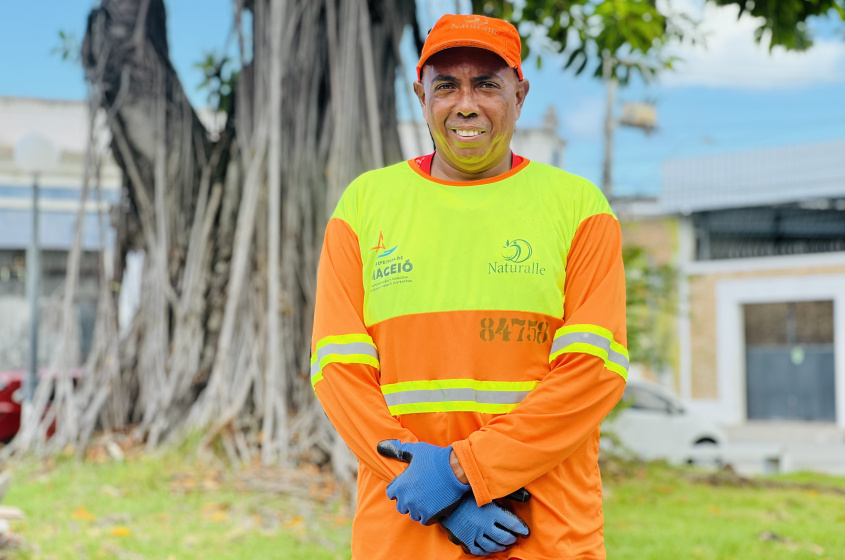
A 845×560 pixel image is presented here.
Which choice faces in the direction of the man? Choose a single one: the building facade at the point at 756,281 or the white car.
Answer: the building facade

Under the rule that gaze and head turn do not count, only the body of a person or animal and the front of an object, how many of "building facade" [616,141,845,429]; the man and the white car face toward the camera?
2

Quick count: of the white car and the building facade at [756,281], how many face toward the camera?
1

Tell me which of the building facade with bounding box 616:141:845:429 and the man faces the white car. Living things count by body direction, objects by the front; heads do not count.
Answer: the building facade

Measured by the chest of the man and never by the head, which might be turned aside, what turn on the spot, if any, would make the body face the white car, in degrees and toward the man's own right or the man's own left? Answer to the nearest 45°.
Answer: approximately 180°

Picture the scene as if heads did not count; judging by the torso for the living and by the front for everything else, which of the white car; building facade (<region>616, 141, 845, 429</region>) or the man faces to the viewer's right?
the white car

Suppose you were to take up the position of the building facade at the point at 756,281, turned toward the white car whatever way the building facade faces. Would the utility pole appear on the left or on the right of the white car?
right

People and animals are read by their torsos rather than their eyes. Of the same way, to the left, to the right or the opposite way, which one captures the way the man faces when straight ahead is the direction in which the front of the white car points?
to the right

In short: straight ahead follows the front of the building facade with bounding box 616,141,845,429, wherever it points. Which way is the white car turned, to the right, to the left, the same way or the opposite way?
to the left

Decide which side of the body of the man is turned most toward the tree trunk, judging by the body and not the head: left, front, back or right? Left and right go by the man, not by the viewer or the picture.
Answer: back

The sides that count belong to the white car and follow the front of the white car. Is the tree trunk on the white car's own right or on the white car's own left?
on the white car's own right

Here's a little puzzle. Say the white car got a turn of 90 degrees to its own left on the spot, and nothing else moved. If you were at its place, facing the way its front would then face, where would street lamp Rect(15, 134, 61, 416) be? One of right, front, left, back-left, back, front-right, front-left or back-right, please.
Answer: back-left

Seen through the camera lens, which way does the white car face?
facing to the right of the viewer
